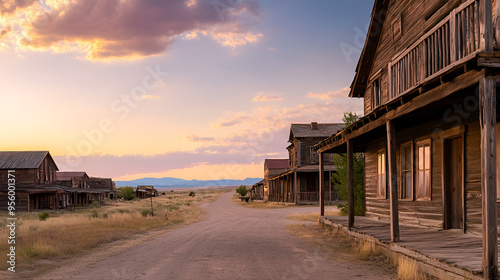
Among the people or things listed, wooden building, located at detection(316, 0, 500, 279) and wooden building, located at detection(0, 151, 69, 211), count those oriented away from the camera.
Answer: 0

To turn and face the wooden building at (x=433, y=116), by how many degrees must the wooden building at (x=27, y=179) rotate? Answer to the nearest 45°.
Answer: approximately 45° to its right

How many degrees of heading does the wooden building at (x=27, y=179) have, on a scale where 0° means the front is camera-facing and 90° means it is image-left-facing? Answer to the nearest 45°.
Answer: approximately 315°

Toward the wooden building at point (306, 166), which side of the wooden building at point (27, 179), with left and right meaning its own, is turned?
front

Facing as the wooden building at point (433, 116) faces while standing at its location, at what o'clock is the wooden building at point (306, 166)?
the wooden building at point (306, 166) is roughly at 4 o'clock from the wooden building at point (433, 116).

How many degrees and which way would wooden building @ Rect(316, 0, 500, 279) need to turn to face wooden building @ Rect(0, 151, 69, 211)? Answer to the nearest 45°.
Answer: approximately 90° to its right

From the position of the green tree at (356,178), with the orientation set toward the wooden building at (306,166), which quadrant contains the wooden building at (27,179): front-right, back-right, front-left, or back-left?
front-left

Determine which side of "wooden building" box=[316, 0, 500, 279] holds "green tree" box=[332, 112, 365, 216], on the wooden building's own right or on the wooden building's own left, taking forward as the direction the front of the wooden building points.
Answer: on the wooden building's own right

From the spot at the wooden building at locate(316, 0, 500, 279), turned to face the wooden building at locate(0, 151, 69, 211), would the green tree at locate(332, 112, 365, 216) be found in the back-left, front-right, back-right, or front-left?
front-right

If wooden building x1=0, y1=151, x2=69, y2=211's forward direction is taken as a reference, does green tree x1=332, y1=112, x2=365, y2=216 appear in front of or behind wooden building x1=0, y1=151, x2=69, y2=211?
in front
